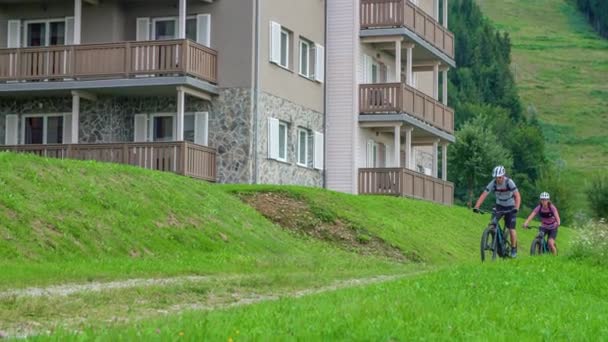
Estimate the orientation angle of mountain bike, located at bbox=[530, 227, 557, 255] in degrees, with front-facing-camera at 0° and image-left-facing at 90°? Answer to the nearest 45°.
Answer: approximately 45°

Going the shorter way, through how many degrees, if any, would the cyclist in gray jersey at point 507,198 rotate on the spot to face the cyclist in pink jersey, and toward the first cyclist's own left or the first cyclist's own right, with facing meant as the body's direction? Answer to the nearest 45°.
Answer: approximately 180°

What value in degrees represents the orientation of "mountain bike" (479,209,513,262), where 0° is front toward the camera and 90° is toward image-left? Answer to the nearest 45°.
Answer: approximately 45°

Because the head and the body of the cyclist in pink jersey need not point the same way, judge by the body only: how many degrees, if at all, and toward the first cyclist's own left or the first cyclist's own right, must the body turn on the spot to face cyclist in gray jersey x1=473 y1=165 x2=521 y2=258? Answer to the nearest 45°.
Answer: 0° — they already face them

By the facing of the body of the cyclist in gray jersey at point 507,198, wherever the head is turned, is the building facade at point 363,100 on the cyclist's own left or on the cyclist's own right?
on the cyclist's own right

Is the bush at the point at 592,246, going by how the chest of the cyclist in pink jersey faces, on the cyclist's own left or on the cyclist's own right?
on the cyclist's own left

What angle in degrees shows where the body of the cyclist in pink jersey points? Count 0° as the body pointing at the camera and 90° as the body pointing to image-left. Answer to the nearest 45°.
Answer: approximately 45°

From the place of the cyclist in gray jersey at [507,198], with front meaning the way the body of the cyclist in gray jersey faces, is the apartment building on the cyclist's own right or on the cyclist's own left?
on the cyclist's own right

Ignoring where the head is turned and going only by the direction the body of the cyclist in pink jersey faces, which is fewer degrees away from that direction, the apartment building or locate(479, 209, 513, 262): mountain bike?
the mountain bike
